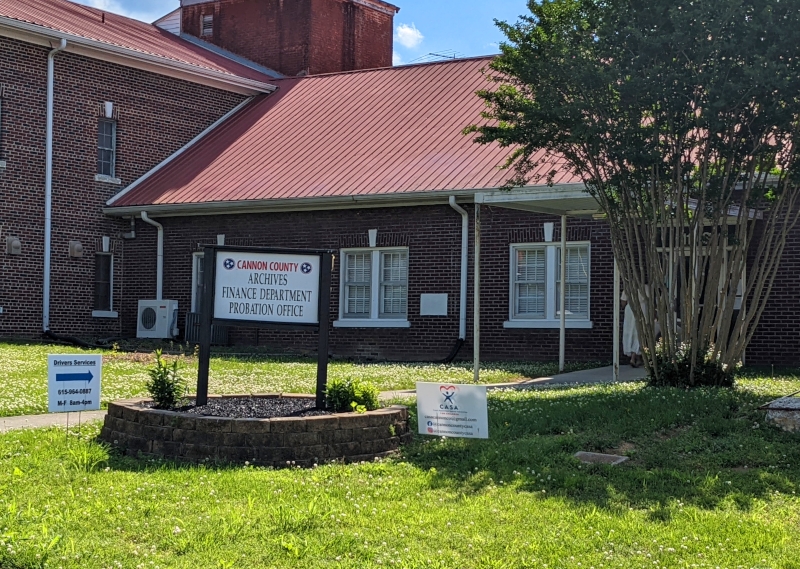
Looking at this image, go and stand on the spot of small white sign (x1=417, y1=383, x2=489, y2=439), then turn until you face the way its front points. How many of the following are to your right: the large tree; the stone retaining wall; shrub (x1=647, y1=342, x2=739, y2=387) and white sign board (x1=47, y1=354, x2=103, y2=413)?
2

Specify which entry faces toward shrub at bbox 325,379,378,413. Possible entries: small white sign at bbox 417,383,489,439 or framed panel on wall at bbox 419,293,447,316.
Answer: the framed panel on wall

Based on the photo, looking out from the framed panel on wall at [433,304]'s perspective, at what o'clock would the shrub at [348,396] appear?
The shrub is roughly at 12 o'clock from the framed panel on wall.

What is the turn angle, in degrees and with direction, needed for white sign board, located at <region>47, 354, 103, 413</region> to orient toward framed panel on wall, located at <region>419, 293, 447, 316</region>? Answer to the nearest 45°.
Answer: approximately 135° to its left

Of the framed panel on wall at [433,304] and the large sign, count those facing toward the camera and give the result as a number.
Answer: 2

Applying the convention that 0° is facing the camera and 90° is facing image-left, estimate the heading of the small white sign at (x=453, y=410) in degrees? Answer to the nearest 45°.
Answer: approximately 0°

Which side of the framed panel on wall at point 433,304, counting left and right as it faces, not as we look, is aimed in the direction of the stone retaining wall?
front

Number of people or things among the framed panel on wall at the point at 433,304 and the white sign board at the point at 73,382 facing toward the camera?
2

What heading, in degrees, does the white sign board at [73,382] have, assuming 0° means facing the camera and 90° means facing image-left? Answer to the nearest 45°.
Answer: approximately 0°

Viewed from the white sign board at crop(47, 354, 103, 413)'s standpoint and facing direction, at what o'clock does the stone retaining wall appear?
The stone retaining wall is roughly at 10 o'clock from the white sign board.
